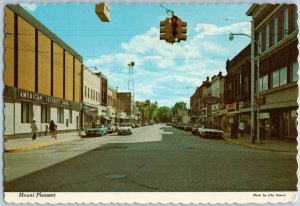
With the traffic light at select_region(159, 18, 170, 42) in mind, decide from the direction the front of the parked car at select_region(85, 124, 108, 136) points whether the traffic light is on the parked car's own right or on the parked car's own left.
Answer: on the parked car's own left

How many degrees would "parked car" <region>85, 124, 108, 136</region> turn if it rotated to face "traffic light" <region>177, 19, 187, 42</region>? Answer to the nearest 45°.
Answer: approximately 45° to its left

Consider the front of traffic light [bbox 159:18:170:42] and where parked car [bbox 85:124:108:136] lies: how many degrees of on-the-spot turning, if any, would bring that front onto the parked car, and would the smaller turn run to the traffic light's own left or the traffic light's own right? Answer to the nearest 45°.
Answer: approximately 90° to the traffic light's own right
